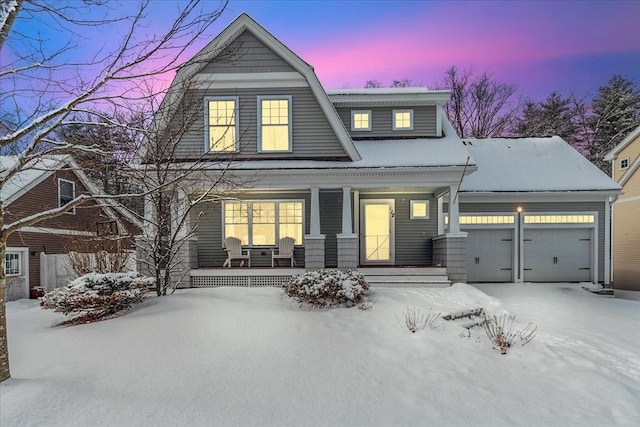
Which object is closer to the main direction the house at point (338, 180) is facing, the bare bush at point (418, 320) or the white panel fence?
the bare bush

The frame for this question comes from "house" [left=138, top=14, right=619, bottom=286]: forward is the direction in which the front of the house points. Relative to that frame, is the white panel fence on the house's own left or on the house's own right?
on the house's own right

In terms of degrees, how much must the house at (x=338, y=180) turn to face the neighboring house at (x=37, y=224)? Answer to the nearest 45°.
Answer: approximately 90° to its right

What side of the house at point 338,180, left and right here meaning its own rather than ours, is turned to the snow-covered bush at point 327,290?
front

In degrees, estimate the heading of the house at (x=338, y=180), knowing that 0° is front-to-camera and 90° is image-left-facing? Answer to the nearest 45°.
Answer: approximately 0°

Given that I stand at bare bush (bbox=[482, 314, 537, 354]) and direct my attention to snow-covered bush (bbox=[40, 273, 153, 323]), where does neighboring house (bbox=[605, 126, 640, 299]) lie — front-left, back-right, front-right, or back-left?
back-right

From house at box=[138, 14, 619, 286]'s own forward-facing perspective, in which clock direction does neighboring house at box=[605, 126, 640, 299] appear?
The neighboring house is roughly at 8 o'clock from the house.

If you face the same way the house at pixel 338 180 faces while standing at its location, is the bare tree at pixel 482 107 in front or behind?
behind

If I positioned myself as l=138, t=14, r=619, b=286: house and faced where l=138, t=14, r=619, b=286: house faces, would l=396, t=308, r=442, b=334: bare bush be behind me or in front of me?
in front
